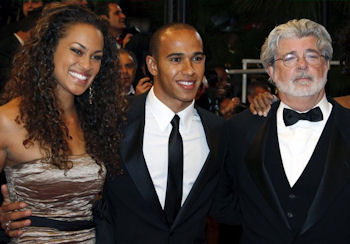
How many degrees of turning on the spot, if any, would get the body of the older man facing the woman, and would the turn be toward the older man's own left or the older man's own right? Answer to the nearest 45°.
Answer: approximately 90° to the older man's own right

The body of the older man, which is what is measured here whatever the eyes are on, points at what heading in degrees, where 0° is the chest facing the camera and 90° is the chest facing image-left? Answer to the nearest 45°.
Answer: approximately 0°
